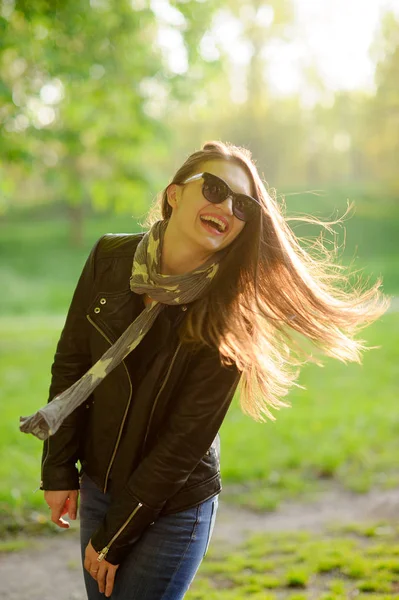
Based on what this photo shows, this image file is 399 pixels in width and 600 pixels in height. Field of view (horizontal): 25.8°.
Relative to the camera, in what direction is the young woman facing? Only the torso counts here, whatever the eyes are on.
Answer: toward the camera
